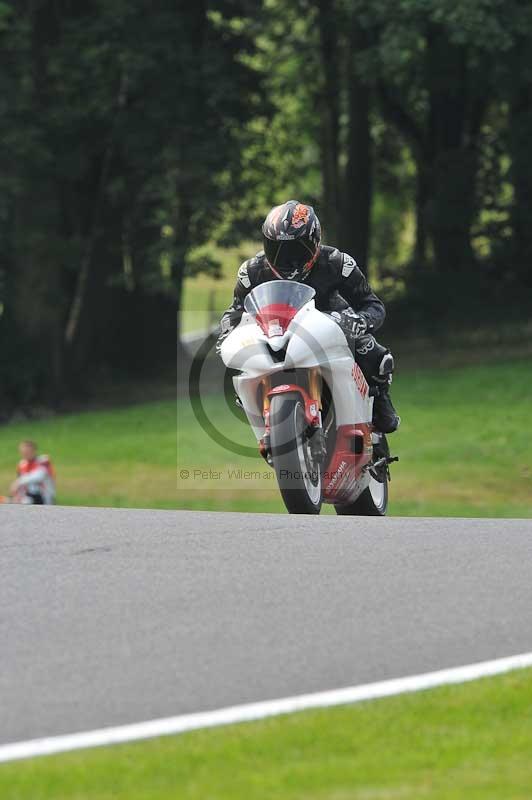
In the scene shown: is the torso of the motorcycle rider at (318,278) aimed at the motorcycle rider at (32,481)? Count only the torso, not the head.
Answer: no

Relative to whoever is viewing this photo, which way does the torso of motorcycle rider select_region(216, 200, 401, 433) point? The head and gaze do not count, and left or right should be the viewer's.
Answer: facing the viewer

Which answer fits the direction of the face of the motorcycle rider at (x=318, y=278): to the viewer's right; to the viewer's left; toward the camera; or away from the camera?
toward the camera
